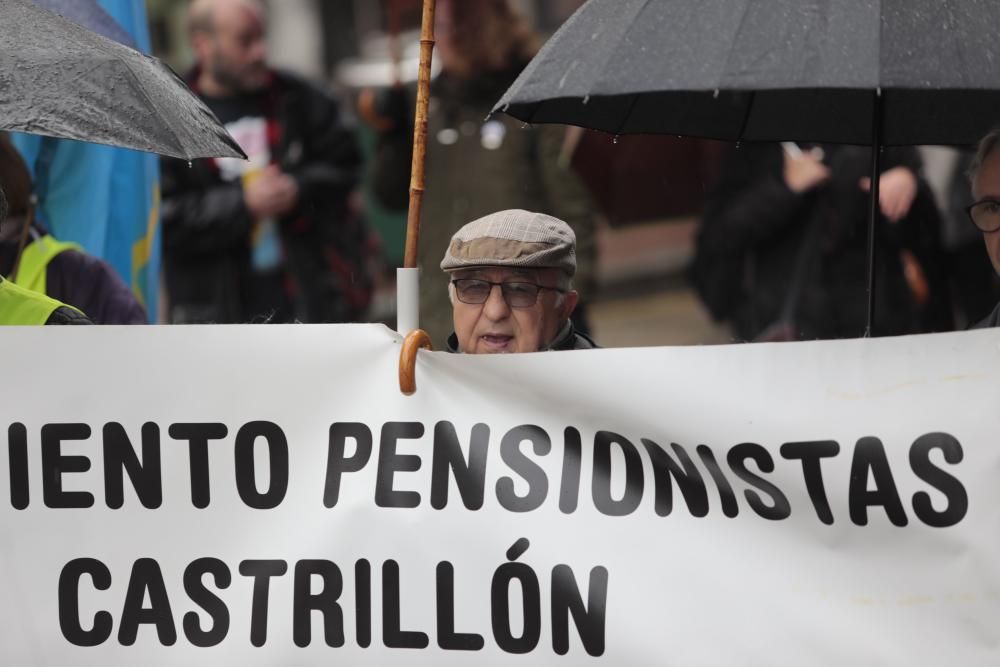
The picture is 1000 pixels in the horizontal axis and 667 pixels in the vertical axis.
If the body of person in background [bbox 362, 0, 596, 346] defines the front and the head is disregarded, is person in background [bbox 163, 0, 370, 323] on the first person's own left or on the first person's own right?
on the first person's own right

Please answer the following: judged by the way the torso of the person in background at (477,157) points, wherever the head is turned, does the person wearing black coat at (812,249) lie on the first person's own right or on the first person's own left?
on the first person's own left

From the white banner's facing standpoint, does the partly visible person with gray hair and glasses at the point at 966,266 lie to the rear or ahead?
to the rear

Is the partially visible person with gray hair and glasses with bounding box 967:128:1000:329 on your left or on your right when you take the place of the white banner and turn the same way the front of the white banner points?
on your left

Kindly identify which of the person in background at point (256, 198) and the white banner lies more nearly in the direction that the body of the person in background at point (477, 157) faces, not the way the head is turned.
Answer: the white banner

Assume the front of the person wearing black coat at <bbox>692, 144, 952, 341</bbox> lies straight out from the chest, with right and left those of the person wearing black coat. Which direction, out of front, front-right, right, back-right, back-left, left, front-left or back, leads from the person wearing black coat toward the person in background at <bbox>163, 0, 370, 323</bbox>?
right

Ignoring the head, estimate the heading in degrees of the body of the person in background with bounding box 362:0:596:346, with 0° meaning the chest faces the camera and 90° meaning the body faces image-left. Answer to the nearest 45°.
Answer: approximately 0°

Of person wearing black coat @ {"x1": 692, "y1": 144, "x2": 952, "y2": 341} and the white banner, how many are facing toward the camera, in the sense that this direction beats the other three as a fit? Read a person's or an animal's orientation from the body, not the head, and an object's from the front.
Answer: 2
